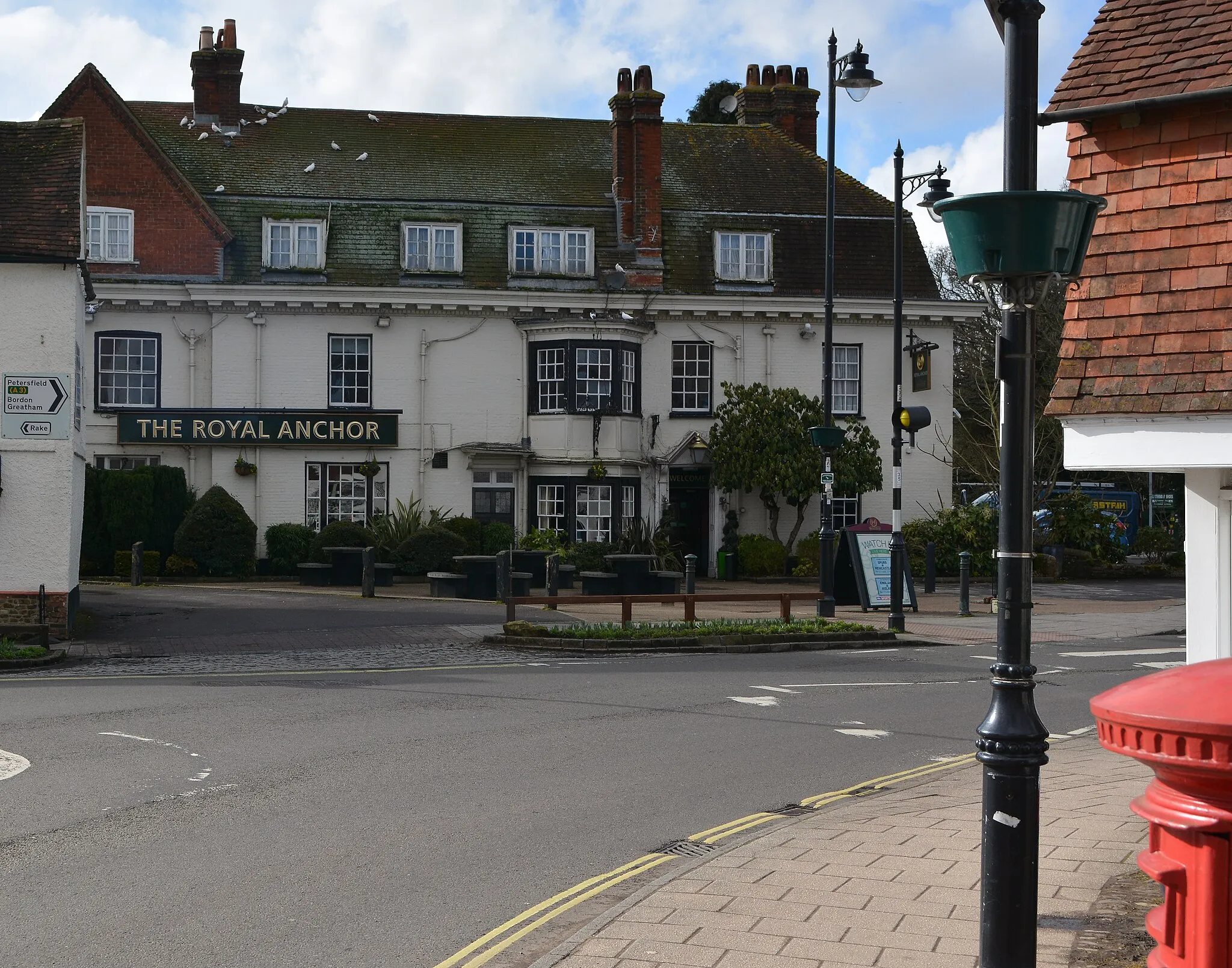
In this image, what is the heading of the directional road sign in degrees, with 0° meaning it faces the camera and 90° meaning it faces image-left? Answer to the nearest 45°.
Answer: approximately 0°

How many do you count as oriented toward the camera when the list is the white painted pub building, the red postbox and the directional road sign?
2

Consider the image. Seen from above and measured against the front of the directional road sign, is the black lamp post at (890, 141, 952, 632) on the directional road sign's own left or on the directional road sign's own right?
on the directional road sign's own left

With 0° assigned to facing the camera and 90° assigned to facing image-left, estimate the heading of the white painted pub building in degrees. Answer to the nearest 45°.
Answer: approximately 0°

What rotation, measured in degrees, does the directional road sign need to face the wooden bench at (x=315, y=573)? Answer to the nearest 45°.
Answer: approximately 135° to its left

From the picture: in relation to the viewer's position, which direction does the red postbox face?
facing to the left of the viewer

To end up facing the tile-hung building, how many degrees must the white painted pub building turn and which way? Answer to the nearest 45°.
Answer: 0° — it already faces it
